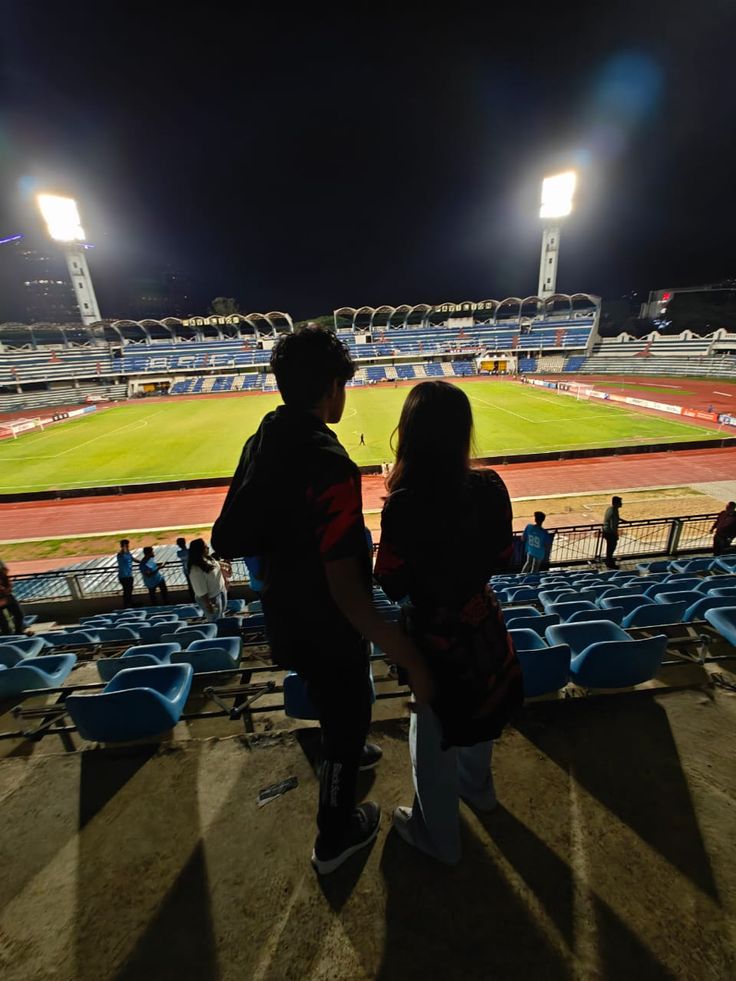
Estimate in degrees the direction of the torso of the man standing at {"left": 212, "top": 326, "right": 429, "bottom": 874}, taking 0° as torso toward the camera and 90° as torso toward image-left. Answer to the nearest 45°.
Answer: approximately 225°

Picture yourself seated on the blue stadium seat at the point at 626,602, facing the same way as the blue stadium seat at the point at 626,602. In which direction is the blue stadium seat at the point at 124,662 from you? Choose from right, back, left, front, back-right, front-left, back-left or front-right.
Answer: back-left

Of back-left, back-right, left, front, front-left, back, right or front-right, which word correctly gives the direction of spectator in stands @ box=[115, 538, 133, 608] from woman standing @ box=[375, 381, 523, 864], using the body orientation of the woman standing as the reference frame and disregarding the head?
front

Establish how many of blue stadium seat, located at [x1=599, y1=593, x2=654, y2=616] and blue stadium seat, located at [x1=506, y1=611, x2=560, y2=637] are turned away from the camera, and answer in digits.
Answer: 2

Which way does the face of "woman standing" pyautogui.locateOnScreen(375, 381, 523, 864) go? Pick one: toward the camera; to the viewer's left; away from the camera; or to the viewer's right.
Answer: away from the camera

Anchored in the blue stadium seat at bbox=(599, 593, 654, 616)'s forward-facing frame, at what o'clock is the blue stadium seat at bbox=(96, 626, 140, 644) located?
the blue stadium seat at bbox=(96, 626, 140, 644) is roughly at 8 o'clock from the blue stadium seat at bbox=(599, 593, 654, 616).

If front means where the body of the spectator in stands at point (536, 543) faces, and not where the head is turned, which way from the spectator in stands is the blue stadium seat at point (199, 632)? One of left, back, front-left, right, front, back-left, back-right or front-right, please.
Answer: back-left

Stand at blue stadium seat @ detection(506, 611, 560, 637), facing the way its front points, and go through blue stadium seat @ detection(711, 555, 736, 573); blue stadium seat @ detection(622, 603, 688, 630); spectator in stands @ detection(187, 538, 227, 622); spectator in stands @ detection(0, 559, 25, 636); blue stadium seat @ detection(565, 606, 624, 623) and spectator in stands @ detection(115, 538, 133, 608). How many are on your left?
3

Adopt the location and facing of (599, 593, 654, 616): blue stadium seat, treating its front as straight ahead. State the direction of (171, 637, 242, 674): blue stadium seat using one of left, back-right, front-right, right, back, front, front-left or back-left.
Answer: back-left

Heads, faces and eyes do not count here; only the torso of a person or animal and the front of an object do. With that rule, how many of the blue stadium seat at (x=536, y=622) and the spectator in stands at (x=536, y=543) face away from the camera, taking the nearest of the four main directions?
2

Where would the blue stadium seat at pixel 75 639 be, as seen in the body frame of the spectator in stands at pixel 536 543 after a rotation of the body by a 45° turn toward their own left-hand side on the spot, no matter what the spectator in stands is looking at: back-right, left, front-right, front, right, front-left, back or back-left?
left

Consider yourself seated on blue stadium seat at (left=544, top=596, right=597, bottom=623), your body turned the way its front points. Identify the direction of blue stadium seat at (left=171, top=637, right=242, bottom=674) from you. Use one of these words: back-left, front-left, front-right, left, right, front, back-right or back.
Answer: back-left

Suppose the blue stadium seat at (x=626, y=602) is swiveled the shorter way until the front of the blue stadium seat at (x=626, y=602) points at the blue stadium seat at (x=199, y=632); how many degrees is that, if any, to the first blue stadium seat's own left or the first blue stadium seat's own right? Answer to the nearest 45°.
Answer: approximately 135° to the first blue stadium seat's own left

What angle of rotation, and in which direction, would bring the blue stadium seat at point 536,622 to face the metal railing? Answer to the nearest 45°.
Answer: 0° — it already faces it

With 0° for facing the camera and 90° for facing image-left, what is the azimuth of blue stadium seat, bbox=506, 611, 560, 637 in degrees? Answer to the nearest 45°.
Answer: approximately 180°

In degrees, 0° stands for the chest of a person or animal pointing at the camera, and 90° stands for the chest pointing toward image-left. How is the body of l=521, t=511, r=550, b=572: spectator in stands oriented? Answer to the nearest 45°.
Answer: approximately 180°

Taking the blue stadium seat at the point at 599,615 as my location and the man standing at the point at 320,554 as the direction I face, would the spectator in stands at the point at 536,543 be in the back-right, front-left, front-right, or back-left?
back-right

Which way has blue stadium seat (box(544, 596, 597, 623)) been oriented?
away from the camera

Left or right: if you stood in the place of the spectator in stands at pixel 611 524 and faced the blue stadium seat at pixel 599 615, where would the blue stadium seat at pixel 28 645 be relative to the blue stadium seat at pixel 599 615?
right
